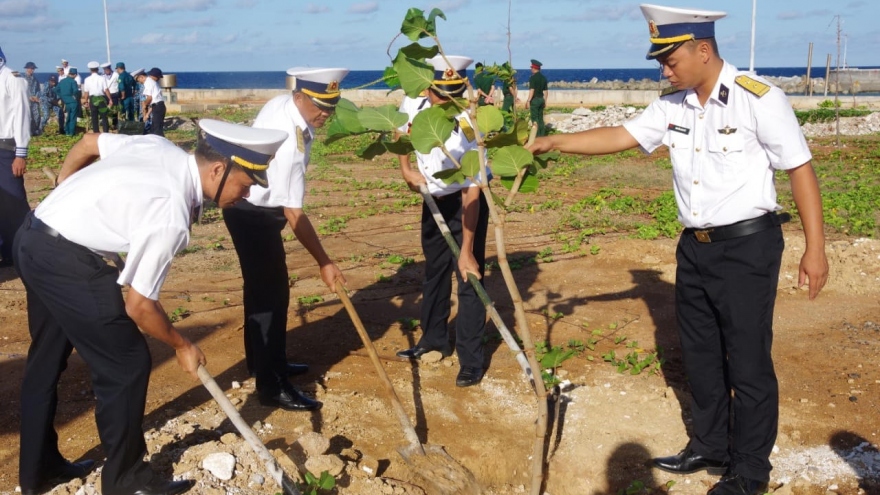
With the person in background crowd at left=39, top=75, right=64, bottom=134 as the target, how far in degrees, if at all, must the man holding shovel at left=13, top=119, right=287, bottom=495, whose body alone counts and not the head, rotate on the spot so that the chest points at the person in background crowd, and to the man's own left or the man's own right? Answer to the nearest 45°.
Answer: approximately 90° to the man's own left

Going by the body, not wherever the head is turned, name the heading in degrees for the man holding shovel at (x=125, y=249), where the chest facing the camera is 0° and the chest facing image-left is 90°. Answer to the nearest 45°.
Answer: approximately 270°

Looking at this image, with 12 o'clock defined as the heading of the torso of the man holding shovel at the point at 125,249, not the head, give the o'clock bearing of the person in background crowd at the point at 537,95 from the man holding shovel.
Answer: The person in background crowd is roughly at 10 o'clock from the man holding shovel.

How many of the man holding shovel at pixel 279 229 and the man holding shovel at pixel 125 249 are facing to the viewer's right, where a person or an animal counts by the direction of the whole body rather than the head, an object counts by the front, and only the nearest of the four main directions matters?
2

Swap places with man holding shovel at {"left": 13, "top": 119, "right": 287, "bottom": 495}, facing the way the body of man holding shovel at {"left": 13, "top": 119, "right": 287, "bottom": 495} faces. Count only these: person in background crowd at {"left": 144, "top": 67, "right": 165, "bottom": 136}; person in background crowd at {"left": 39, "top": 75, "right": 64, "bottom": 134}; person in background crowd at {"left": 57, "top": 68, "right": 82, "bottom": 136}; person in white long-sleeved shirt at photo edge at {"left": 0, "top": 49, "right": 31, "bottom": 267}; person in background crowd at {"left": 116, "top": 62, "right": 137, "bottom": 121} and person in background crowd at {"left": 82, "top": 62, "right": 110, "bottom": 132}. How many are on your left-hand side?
6

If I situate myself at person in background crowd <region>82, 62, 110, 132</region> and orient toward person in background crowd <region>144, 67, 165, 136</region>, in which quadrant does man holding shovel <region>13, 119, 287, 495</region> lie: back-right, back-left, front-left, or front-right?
front-right

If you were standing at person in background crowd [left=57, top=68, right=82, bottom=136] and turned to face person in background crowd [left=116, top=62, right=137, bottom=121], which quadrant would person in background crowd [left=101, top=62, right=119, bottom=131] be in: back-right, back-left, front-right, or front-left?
front-right

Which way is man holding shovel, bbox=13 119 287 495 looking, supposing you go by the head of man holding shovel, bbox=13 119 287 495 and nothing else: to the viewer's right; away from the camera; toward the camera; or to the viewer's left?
to the viewer's right

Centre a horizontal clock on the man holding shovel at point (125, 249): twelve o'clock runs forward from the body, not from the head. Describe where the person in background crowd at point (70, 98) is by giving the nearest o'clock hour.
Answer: The person in background crowd is roughly at 9 o'clock from the man holding shovel.

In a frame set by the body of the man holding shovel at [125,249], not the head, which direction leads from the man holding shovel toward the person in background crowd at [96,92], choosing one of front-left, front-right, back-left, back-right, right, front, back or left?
left

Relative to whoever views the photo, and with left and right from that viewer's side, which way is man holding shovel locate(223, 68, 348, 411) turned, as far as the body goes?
facing to the right of the viewer

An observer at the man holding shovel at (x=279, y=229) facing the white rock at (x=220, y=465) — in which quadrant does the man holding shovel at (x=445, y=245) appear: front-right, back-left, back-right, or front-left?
back-left

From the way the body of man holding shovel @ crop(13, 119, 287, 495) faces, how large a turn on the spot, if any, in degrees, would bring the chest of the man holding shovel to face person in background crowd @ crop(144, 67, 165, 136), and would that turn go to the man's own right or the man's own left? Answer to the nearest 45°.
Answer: approximately 90° to the man's own left
